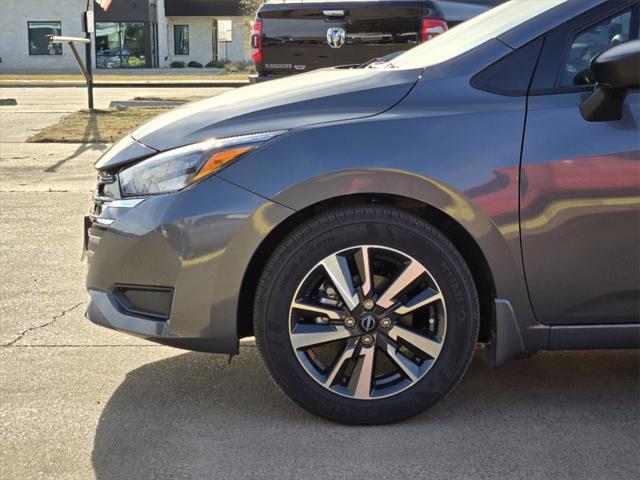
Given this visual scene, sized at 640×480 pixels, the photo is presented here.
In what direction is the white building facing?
toward the camera

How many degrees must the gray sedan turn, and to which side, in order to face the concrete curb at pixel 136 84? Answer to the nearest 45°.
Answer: approximately 90° to its right

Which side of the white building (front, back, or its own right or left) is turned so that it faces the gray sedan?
front

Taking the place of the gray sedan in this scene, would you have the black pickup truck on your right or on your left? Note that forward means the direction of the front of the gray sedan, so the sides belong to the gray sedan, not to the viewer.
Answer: on your right

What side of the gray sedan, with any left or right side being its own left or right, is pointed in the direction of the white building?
right

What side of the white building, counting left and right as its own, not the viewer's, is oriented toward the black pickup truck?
front

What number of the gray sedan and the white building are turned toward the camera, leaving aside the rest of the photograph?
1

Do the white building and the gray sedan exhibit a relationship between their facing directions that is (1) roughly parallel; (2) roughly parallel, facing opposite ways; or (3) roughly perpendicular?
roughly perpendicular

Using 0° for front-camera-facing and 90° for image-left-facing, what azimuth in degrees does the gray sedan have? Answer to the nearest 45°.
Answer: approximately 90°
